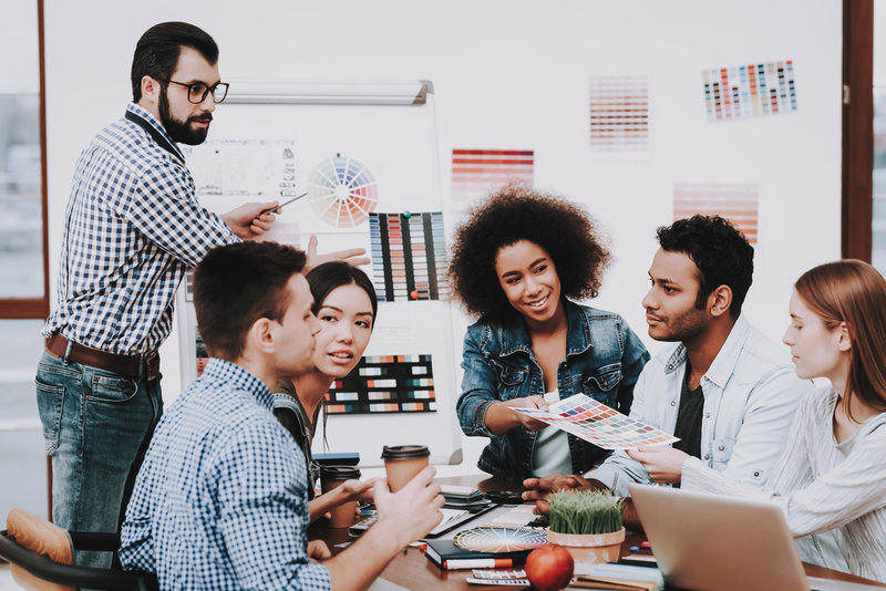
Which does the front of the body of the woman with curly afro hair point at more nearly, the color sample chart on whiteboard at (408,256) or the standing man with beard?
the standing man with beard

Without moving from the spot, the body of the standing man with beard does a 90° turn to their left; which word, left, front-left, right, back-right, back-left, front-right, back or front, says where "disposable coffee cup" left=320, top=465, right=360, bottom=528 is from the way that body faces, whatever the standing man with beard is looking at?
back-right

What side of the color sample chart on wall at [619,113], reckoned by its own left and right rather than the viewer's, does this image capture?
front

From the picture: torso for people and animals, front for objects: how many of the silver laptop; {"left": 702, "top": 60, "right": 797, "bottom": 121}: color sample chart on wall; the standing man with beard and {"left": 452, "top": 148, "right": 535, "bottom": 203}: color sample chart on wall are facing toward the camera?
2

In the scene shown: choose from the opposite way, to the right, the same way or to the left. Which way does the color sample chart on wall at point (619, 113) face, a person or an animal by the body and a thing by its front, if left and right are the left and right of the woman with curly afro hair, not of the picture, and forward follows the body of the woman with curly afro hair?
the same way

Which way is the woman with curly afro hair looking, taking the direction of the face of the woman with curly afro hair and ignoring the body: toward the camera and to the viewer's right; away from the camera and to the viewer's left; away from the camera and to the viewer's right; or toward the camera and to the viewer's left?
toward the camera and to the viewer's right

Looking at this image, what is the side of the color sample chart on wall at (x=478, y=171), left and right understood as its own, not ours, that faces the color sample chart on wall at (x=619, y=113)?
left

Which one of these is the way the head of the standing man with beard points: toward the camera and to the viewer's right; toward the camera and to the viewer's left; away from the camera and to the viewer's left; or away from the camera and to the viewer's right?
toward the camera and to the viewer's right

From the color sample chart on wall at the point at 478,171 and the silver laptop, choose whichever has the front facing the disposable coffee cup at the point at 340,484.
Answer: the color sample chart on wall

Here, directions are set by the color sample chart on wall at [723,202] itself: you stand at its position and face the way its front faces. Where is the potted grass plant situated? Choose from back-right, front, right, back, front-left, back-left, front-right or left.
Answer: front

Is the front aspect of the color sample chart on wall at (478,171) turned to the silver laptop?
yes

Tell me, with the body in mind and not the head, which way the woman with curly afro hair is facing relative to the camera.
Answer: toward the camera

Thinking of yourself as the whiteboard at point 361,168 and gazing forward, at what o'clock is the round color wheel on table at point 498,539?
The round color wheel on table is roughly at 12 o'clock from the whiteboard.

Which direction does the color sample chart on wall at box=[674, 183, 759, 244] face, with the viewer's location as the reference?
facing the viewer

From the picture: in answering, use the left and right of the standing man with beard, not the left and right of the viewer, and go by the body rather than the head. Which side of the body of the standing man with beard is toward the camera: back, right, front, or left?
right

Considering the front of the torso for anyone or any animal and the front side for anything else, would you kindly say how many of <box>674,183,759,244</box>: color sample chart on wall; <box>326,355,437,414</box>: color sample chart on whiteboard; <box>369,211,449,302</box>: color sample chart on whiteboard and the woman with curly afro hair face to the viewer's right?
0

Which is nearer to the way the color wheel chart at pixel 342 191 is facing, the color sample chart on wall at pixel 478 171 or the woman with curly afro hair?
the woman with curly afro hair

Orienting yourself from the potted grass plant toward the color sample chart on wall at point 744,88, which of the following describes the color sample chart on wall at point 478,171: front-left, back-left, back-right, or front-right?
front-left

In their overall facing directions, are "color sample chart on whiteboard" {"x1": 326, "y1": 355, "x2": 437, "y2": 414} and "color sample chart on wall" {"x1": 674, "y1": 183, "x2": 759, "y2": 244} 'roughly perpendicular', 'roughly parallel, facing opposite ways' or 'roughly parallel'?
roughly parallel

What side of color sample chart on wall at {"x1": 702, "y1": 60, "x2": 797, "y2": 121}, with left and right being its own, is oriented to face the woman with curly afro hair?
front
